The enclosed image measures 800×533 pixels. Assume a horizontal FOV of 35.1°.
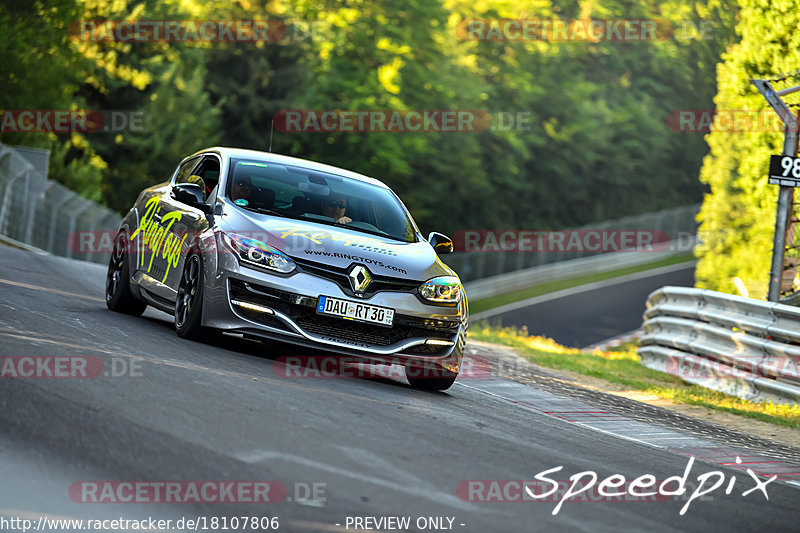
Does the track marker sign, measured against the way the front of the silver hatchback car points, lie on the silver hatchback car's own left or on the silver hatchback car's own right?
on the silver hatchback car's own left

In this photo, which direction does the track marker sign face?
toward the camera

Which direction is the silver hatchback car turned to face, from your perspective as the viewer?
facing the viewer and to the right of the viewer

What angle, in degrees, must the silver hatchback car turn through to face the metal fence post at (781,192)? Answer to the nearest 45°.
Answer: approximately 90° to its left

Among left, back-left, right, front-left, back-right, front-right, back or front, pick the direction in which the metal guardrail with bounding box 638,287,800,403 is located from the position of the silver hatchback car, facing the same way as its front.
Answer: left
